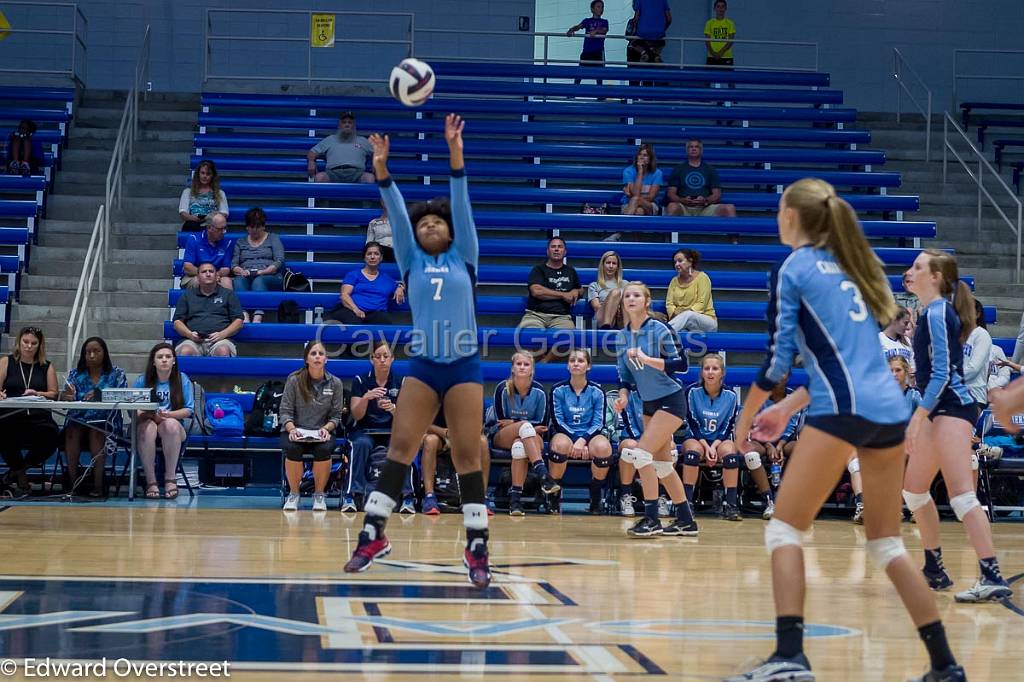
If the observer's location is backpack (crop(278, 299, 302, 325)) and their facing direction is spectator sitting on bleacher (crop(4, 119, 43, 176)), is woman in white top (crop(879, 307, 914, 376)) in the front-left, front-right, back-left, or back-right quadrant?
back-right

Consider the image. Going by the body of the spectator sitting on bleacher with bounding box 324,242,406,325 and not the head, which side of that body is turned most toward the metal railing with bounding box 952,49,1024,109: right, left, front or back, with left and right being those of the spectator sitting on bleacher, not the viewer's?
left

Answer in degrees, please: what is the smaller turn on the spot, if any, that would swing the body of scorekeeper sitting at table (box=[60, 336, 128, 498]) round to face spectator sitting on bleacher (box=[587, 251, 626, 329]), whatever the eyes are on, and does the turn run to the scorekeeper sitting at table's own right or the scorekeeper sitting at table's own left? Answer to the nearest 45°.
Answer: approximately 90° to the scorekeeper sitting at table's own left

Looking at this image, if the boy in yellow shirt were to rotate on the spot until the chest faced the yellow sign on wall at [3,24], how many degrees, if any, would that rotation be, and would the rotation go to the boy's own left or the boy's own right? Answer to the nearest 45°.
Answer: approximately 90° to the boy's own right

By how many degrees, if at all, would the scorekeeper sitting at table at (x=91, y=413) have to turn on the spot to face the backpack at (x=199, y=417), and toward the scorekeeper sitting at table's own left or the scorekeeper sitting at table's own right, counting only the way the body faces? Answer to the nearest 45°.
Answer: approximately 90° to the scorekeeper sitting at table's own left

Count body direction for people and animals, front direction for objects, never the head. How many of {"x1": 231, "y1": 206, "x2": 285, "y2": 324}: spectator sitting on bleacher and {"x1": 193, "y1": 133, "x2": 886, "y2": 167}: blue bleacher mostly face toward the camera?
2

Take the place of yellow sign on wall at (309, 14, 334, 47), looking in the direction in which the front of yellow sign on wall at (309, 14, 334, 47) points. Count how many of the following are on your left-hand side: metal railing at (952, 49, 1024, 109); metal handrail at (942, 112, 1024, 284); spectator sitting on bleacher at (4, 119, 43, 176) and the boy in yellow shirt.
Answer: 3
